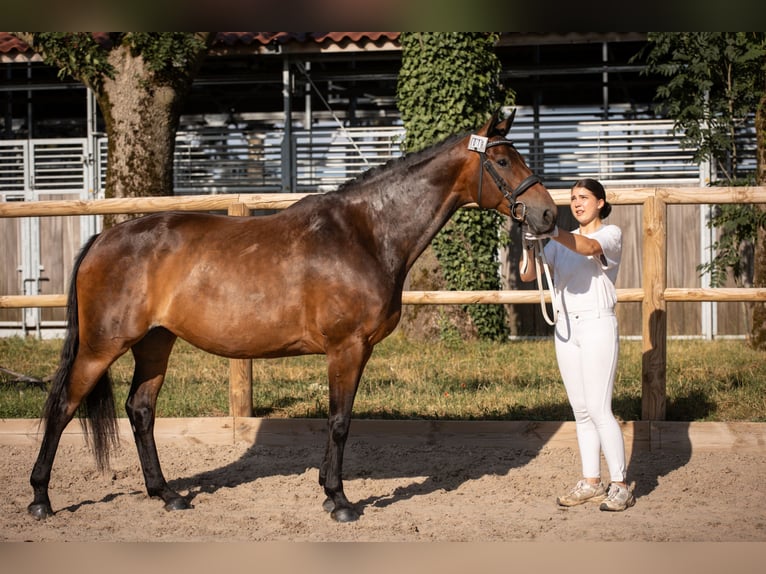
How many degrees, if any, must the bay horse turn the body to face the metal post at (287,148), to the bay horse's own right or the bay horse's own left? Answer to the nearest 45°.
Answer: approximately 90° to the bay horse's own left

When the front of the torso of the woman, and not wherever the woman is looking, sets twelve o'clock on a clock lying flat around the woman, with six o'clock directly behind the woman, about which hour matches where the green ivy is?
The green ivy is roughly at 4 o'clock from the woman.

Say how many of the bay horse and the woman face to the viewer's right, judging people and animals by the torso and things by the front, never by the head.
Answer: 1

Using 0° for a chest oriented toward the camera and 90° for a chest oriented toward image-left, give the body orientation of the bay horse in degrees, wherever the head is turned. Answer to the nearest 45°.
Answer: approximately 270°

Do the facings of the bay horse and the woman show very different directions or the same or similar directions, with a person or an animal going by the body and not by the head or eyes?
very different directions

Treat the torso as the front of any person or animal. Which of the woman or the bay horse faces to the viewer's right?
the bay horse

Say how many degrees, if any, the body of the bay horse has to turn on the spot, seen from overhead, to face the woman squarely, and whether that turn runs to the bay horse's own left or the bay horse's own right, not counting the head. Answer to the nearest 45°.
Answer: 0° — it already faces them

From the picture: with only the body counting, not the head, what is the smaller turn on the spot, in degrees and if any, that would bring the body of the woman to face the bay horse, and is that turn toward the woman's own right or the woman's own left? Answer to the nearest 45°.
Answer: approximately 45° to the woman's own right

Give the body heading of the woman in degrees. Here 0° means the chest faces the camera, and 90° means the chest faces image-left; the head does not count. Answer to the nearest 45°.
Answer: approximately 45°
